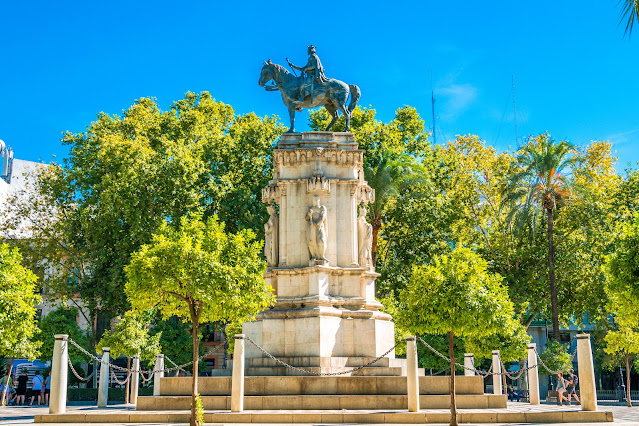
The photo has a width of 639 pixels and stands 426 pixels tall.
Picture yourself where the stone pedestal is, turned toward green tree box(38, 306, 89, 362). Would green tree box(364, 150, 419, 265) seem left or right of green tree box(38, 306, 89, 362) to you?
right

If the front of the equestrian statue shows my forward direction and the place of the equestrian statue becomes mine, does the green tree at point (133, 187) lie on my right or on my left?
on my right

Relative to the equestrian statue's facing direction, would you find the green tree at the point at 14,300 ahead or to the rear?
ahead

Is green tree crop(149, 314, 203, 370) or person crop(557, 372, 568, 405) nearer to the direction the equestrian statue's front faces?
the green tree

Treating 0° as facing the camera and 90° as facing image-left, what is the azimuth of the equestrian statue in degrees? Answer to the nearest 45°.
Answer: approximately 90°
